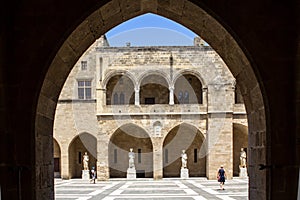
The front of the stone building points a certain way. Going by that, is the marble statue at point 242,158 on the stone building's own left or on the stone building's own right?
on the stone building's own left

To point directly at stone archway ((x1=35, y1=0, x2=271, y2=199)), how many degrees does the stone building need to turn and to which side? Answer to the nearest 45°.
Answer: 0° — it already faces it

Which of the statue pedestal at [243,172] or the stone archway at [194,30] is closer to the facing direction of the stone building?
the stone archway

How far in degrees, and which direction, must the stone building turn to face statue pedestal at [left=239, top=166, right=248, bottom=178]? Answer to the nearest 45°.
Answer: approximately 90° to its left

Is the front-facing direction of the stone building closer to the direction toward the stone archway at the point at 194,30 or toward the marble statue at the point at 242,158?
the stone archway

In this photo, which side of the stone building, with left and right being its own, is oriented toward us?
front
